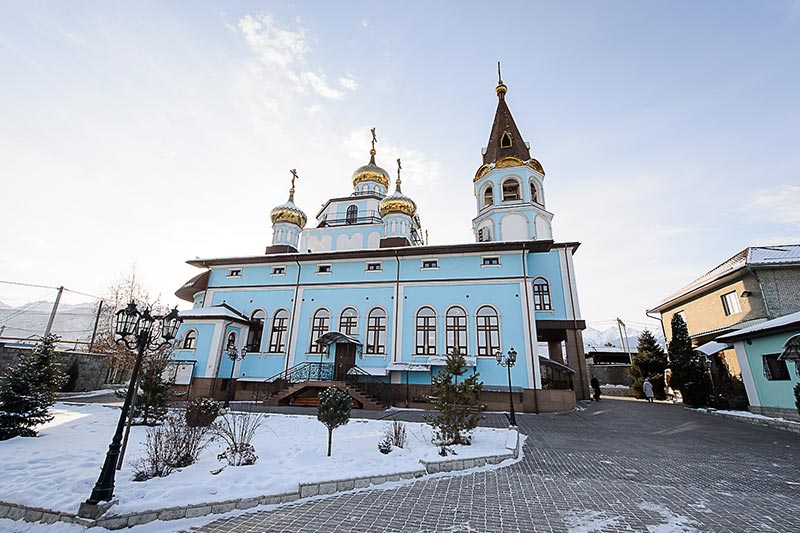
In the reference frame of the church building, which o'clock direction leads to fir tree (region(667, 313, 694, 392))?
The fir tree is roughly at 9 o'clock from the church building.

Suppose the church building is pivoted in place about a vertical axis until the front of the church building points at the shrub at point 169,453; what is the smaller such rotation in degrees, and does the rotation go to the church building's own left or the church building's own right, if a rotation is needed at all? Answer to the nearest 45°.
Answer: approximately 135° to the church building's own right

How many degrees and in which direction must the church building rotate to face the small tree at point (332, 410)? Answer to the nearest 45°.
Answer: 0° — it already faces it

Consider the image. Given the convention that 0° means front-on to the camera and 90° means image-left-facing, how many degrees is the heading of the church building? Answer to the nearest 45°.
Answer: approximately 270°

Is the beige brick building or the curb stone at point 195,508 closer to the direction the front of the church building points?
the curb stone

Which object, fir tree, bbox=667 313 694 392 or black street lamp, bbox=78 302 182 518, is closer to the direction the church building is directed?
the black street lamp

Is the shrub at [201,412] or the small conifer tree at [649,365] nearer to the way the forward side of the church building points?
the small conifer tree

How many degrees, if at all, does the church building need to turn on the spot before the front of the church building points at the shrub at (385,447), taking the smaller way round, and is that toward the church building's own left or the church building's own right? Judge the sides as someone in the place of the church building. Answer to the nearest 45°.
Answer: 0° — it already faces it

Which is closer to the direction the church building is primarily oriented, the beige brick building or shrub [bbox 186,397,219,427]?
the beige brick building

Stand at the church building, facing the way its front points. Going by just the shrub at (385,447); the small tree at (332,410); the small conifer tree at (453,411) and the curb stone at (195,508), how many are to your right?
4

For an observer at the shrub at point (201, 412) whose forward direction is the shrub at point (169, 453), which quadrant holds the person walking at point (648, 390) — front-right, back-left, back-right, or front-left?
back-left

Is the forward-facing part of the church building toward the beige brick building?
yes
